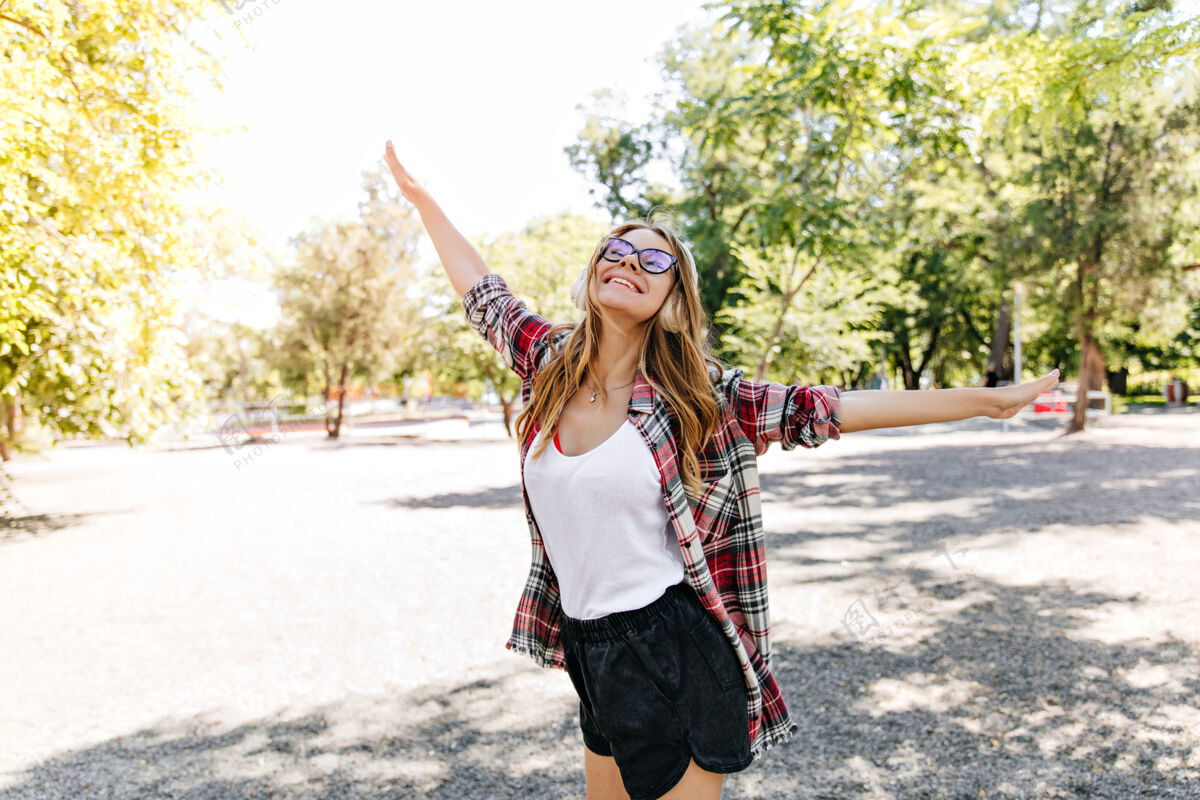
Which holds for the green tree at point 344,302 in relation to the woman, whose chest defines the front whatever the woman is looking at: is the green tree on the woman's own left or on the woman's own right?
on the woman's own right

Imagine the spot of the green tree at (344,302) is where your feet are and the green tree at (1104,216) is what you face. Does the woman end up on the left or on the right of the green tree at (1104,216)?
right

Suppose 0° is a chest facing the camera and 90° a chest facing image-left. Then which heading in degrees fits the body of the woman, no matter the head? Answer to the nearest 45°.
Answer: approximately 45°

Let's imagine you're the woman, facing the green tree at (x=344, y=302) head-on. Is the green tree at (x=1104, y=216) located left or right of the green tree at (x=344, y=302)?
right

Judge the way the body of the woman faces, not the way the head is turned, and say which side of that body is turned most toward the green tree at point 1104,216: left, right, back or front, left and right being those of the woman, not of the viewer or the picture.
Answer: back
